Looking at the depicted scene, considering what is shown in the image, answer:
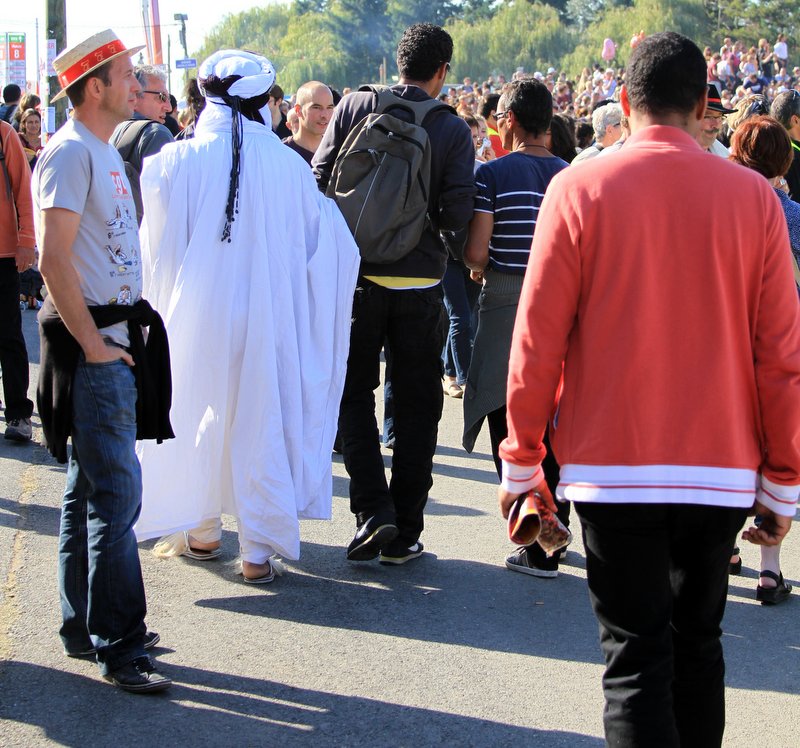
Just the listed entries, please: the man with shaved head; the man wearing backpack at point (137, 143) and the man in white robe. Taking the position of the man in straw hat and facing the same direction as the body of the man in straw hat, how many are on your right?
0

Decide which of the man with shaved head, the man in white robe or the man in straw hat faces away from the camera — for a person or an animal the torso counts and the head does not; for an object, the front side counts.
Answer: the man in white robe

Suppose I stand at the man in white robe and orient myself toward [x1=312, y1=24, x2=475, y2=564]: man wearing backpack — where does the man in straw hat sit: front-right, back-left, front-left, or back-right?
back-right

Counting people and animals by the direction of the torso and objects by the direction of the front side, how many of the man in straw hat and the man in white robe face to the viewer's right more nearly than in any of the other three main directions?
1

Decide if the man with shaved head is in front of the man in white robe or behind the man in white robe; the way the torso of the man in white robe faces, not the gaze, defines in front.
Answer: in front

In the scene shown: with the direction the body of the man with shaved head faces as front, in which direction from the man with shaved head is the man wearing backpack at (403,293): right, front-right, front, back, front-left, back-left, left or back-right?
front-right

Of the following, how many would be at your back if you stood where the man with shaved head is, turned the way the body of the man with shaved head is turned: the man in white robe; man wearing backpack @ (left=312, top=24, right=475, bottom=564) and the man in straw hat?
0

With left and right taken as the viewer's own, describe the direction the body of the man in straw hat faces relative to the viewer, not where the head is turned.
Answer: facing to the right of the viewer

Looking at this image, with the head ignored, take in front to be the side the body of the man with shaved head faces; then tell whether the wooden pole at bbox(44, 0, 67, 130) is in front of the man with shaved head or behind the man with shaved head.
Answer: behind

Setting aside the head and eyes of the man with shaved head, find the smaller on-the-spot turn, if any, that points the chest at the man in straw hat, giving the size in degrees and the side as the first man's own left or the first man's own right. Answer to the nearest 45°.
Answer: approximately 45° to the first man's own right

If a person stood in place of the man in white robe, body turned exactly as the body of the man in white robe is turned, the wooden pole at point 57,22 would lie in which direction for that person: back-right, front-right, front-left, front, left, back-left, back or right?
front

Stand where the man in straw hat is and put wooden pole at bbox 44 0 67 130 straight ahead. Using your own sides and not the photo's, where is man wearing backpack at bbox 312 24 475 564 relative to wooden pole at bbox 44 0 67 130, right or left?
right

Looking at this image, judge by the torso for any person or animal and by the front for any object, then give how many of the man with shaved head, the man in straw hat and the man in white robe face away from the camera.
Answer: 1

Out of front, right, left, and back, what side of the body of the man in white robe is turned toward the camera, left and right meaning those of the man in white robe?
back

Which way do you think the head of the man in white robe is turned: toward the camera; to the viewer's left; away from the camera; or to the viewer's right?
away from the camera

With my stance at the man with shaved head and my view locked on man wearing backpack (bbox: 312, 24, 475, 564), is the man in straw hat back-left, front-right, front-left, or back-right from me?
front-right

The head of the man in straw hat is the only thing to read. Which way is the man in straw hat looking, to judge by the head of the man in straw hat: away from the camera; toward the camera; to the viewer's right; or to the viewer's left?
to the viewer's right

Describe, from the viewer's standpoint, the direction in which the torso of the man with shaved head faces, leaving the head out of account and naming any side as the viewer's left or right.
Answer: facing the viewer and to the right of the viewer

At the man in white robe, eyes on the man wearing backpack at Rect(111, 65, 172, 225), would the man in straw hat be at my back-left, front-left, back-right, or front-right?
back-left

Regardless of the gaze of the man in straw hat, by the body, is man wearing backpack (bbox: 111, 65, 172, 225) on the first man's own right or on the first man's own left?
on the first man's own left
